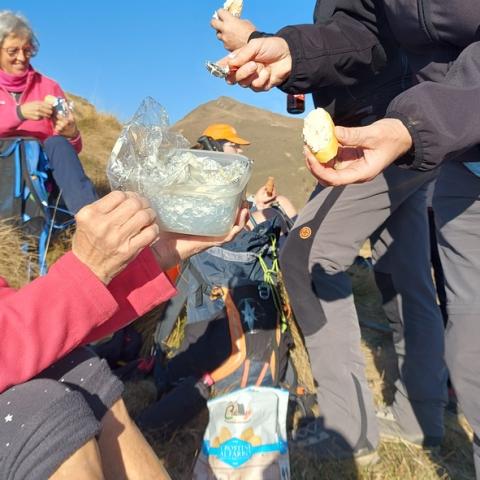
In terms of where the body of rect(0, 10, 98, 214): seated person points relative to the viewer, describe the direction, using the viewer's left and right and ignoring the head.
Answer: facing the viewer and to the right of the viewer

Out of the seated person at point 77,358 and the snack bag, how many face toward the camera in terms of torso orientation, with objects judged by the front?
1

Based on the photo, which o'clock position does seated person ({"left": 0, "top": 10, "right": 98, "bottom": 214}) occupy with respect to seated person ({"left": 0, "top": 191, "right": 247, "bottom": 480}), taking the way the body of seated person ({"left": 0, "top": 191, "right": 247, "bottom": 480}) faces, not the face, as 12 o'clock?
seated person ({"left": 0, "top": 10, "right": 98, "bottom": 214}) is roughly at 9 o'clock from seated person ({"left": 0, "top": 191, "right": 247, "bottom": 480}).

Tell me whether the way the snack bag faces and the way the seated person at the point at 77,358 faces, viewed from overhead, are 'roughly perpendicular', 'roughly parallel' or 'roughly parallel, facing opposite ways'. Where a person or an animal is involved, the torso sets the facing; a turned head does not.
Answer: roughly perpendicular

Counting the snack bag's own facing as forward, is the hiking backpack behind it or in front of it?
behind

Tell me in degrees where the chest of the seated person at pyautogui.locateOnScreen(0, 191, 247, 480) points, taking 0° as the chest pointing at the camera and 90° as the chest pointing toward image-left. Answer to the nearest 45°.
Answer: approximately 270°

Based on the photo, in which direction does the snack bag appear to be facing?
toward the camera

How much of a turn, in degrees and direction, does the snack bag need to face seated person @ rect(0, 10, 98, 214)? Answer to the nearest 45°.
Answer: approximately 180°

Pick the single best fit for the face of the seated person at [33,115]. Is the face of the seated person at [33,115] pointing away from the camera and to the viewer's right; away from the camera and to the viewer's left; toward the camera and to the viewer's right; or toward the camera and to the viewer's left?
toward the camera and to the viewer's right
